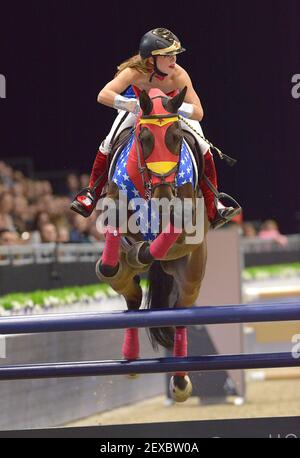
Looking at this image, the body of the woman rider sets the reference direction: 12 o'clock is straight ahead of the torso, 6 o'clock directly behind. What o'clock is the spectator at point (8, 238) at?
The spectator is roughly at 5 o'clock from the woman rider.

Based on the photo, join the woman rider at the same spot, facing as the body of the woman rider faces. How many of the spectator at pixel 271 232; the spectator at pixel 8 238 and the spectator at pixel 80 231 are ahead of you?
0

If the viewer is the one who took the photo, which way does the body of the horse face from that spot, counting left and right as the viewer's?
facing the viewer

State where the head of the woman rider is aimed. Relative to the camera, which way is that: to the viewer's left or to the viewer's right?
to the viewer's right

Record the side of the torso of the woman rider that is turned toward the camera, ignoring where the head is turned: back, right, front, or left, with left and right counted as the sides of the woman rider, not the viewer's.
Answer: front

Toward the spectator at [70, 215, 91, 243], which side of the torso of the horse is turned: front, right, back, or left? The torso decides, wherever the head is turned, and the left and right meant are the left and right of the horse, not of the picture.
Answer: back

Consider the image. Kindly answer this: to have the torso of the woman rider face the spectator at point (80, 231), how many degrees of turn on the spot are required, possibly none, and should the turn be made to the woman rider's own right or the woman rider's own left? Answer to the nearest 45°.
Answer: approximately 180°

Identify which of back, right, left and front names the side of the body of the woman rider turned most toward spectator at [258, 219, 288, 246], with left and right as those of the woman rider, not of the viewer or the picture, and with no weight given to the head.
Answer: back

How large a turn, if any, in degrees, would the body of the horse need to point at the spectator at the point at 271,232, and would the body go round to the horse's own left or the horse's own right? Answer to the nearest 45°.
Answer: approximately 180°
